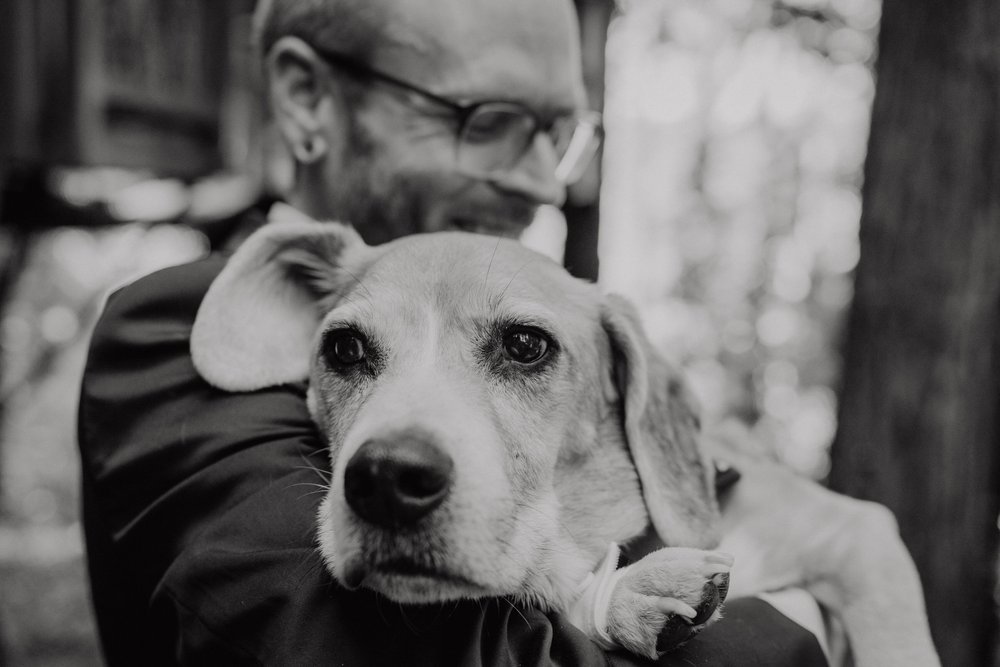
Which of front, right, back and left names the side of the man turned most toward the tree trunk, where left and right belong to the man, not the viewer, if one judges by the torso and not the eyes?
left

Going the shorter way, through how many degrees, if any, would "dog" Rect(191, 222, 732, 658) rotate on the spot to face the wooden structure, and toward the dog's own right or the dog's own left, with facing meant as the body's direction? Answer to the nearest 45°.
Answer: approximately 90° to the dog's own right

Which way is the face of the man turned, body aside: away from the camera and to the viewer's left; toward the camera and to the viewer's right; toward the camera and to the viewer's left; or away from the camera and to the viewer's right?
toward the camera and to the viewer's right

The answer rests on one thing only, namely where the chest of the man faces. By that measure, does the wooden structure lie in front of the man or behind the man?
behind

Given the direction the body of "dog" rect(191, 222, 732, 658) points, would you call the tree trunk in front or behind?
behind

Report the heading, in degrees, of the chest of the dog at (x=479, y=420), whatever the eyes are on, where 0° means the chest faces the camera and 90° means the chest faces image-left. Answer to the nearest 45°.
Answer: approximately 45°
